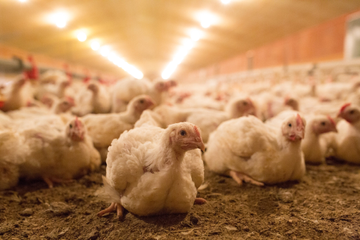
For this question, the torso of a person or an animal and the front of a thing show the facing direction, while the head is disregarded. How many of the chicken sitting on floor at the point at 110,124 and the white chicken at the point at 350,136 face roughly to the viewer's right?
1

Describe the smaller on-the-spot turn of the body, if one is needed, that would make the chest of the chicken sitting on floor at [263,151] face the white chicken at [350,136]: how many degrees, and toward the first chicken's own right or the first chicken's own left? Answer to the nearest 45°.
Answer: approximately 45° to the first chicken's own left

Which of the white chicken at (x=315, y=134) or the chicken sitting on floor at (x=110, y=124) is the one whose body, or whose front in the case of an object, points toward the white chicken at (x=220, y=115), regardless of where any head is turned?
the chicken sitting on floor

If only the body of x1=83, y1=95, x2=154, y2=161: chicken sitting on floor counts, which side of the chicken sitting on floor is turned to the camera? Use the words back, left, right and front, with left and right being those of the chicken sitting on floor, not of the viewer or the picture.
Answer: right

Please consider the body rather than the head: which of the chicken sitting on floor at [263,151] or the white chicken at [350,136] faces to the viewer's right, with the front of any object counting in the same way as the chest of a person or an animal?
the chicken sitting on floor

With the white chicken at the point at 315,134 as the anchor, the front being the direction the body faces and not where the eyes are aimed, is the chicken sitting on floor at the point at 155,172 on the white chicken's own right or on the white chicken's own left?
on the white chicken's own right

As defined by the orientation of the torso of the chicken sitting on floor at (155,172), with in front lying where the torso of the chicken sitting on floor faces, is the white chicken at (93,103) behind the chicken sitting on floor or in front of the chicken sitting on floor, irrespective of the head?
behind

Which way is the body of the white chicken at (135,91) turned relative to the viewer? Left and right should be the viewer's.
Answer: facing to the right of the viewer

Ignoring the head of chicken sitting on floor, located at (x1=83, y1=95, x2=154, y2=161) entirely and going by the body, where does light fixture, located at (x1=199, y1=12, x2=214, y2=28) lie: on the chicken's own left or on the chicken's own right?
on the chicken's own left

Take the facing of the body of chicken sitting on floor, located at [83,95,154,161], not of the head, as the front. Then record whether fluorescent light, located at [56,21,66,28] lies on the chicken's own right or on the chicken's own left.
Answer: on the chicken's own left

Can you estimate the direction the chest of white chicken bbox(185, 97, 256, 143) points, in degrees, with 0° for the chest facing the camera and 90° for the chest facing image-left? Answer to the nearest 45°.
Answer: approximately 270°
